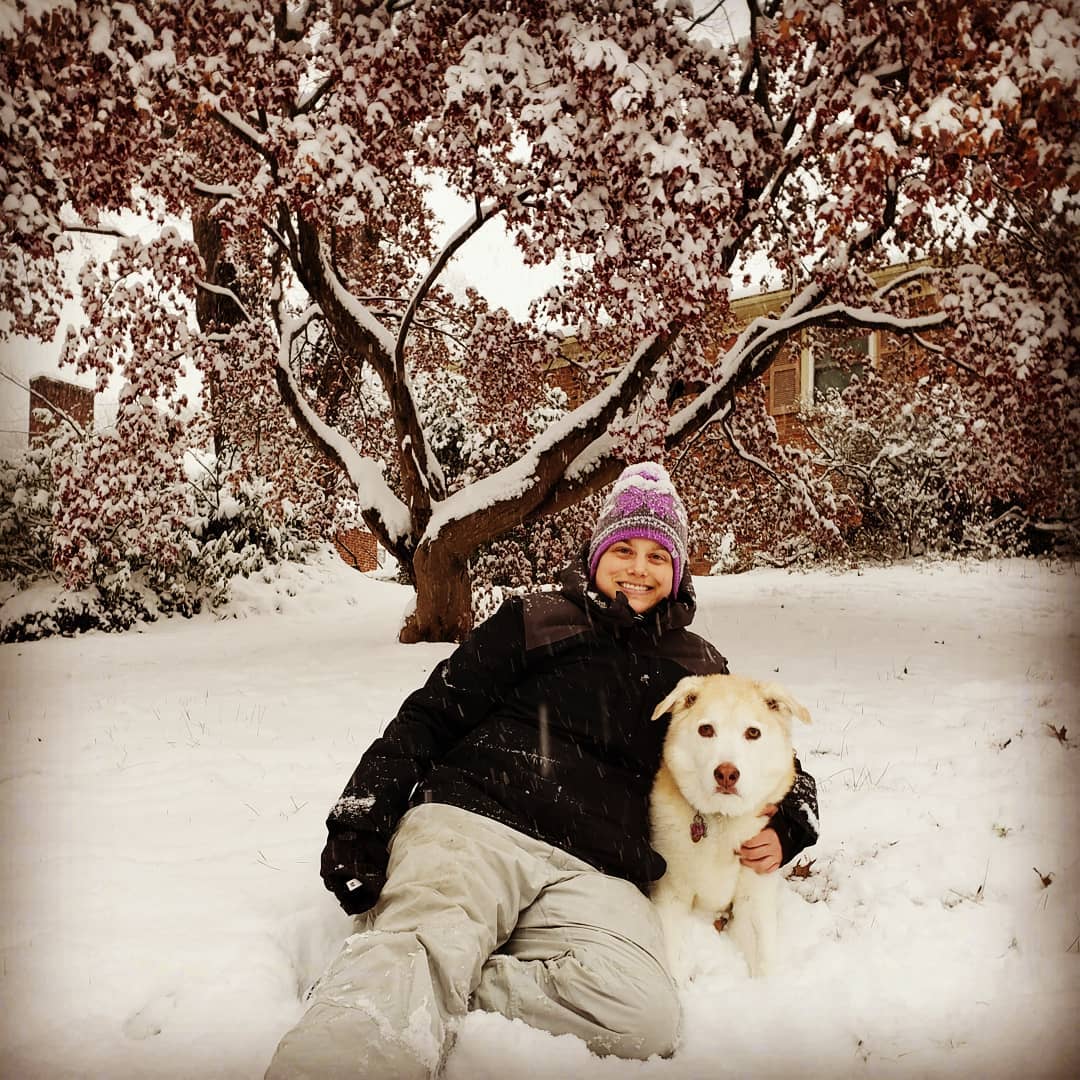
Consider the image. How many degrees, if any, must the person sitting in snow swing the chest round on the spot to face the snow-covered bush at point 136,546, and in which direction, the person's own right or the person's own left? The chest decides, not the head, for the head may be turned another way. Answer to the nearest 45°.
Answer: approximately 135° to the person's own right

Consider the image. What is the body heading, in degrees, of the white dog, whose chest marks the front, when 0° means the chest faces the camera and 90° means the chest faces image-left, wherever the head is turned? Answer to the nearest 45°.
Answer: approximately 0°

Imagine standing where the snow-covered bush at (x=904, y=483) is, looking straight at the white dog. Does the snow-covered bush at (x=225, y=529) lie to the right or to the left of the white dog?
right

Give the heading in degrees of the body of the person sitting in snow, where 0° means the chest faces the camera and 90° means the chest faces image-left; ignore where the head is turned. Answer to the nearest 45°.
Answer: approximately 0°

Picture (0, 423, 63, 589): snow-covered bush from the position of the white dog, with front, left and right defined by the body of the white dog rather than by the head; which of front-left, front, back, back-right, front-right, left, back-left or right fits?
back-right

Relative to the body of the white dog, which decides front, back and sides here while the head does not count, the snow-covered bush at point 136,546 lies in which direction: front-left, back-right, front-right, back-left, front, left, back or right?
back-right

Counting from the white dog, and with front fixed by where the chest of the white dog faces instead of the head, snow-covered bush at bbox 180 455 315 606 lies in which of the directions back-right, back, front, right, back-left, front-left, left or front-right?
back-right

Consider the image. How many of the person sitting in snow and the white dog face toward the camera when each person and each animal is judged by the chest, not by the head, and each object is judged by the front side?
2

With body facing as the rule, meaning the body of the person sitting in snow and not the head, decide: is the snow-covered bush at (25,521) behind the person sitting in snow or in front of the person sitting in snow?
behind
